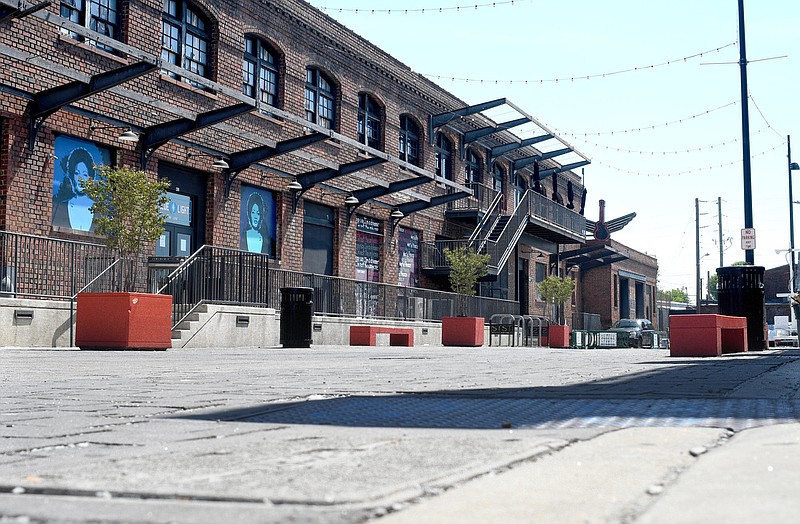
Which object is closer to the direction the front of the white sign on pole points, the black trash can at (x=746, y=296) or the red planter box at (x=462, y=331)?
the black trash can

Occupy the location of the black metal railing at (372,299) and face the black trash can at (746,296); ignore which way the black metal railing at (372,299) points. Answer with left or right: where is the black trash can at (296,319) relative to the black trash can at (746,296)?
right

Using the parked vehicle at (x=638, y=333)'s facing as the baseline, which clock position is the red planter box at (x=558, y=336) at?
The red planter box is roughly at 11 o'clock from the parked vehicle.

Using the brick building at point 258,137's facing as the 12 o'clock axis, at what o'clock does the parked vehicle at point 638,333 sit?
The parked vehicle is roughly at 9 o'clock from the brick building.

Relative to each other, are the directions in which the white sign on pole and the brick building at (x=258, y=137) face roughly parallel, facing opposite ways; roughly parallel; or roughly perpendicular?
roughly perpendicular

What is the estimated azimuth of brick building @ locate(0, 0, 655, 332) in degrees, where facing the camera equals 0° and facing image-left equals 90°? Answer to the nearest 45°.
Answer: approximately 315°

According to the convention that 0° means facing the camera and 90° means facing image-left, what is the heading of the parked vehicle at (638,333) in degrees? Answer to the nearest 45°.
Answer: approximately 45°

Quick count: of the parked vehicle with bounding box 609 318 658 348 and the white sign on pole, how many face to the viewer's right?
0

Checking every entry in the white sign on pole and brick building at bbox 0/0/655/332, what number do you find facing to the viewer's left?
0

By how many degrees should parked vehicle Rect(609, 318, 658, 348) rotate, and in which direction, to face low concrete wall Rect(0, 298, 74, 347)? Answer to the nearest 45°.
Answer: approximately 45° to its left

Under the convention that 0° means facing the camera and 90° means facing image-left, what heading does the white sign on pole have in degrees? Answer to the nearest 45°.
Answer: approximately 0°

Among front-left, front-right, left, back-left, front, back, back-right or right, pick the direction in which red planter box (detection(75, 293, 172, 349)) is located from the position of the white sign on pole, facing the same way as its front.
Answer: front-right

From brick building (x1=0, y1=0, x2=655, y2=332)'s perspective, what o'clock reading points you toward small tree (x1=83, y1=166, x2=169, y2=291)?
The small tree is roughly at 2 o'clock from the brick building.
